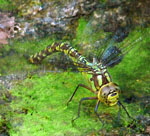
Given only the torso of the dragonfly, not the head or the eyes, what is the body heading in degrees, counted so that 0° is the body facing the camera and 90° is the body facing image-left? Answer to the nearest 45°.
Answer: approximately 315°
